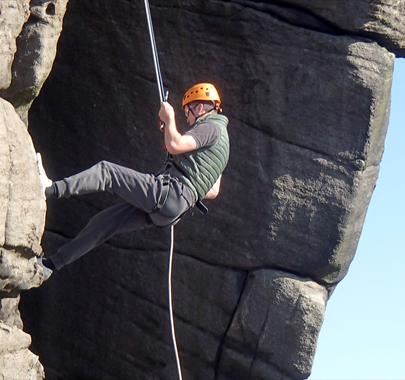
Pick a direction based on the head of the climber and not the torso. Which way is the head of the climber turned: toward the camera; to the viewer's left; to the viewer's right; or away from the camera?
to the viewer's left

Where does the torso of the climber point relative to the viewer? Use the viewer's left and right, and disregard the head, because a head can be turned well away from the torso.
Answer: facing to the left of the viewer
